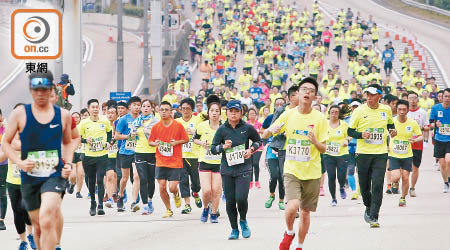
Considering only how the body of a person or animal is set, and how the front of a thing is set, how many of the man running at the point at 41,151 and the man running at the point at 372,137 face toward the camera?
2

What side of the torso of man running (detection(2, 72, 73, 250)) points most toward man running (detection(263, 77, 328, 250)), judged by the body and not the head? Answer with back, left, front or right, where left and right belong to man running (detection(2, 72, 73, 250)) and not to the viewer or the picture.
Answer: left

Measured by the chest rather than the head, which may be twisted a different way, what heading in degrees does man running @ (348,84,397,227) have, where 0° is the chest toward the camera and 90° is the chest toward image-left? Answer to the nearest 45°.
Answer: approximately 0°

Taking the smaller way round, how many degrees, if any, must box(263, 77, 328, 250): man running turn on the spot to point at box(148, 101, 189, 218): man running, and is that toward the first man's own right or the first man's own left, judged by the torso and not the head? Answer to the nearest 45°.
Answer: approximately 135° to the first man's own right
